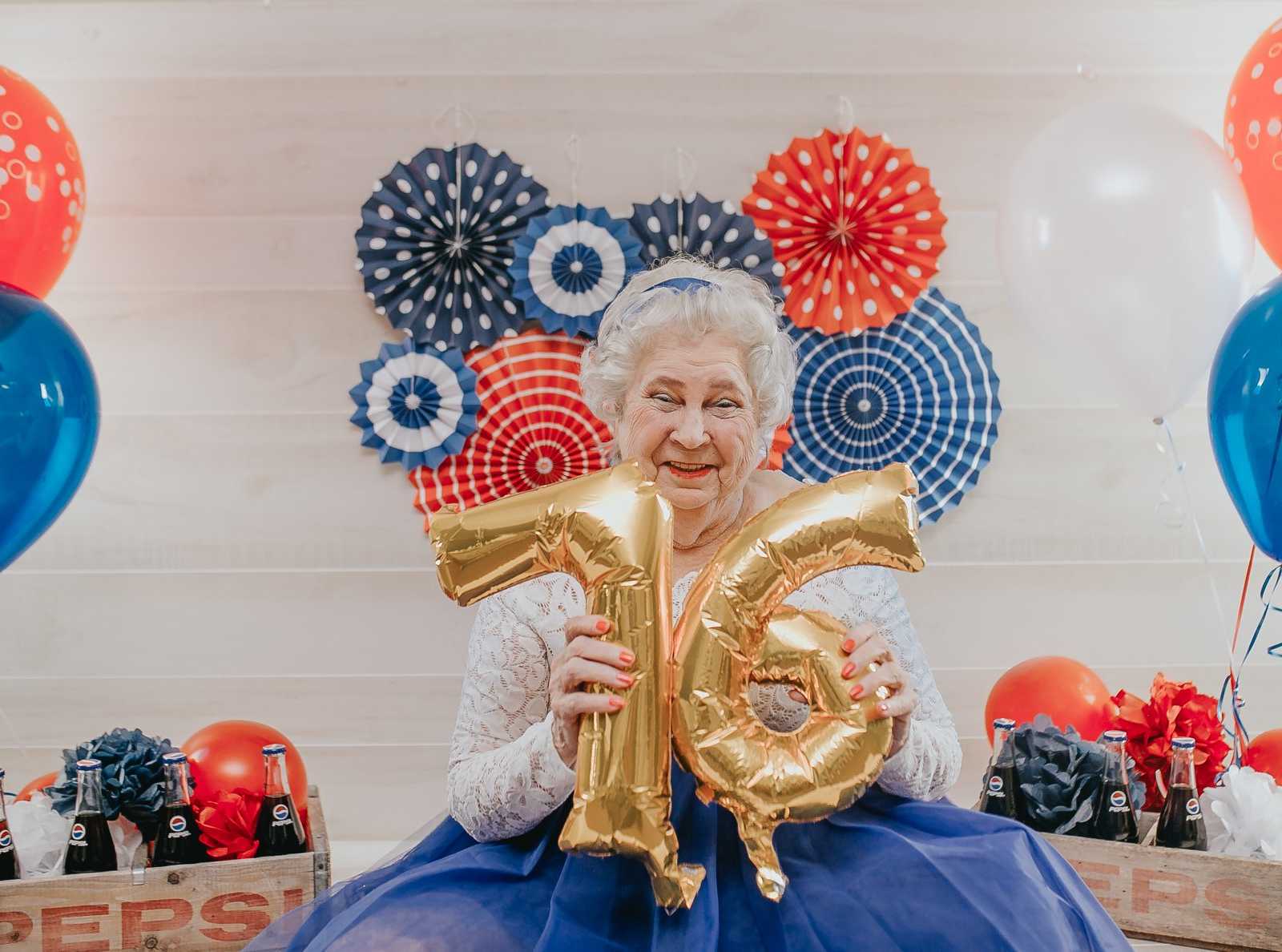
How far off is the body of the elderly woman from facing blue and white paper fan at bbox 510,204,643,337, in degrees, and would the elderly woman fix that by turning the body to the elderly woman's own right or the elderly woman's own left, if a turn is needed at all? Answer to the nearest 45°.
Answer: approximately 180°

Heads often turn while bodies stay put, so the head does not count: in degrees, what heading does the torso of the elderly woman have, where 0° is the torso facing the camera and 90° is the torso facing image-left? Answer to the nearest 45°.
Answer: approximately 0°

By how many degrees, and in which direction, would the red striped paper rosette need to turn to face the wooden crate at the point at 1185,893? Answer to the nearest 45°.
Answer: approximately 45° to its left

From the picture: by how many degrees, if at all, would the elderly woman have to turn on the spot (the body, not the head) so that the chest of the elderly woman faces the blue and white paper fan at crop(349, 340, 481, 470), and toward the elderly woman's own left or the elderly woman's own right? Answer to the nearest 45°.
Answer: approximately 135° to the elderly woman's own right

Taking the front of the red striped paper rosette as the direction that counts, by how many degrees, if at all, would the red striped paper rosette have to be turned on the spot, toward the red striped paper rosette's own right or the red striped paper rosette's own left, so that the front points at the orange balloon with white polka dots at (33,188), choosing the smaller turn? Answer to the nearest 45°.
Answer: approximately 45° to the red striped paper rosette's own right

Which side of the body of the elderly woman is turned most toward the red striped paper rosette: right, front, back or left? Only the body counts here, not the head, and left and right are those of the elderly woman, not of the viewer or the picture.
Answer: back

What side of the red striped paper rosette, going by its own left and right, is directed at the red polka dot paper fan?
left

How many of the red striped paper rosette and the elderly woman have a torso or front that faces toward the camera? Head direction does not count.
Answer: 2

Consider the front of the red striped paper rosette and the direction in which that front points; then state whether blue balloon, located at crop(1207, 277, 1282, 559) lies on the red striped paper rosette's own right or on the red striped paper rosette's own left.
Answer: on the red striped paper rosette's own left

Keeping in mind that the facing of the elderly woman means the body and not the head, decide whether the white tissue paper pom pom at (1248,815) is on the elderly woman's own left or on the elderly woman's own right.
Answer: on the elderly woman's own left

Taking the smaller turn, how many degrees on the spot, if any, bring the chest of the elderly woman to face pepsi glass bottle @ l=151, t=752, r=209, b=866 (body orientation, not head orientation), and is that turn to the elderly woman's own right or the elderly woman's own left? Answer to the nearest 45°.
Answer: approximately 135° to the elderly woman's own right

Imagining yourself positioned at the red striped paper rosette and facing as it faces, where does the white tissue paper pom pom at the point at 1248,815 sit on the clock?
The white tissue paper pom pom is roughly at 10 o'clock from the red striped paper rosette.

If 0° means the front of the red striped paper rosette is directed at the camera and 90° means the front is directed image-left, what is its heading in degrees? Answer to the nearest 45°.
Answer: approximately 0°
